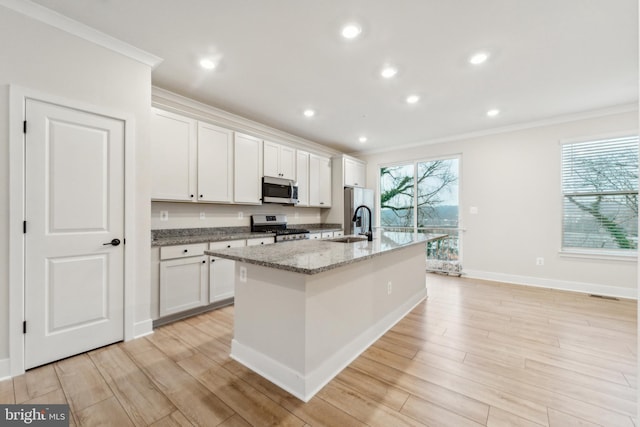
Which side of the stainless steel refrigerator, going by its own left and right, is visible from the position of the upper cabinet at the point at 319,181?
right

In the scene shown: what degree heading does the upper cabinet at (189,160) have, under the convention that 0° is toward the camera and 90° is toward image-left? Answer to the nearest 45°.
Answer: approximately 315°

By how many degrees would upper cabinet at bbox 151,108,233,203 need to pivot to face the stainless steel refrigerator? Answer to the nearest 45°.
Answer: approximately 45° to its left

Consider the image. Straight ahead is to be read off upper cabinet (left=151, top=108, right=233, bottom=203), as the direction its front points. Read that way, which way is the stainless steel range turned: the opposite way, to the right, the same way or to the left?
the same way

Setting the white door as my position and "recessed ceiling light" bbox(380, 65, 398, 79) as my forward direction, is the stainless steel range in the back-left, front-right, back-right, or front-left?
front-left

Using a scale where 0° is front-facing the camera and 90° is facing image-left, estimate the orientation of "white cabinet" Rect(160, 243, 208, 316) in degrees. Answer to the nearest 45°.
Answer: approximately 315°

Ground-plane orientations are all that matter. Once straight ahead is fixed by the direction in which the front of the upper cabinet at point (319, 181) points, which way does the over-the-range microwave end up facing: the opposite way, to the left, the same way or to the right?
the same way

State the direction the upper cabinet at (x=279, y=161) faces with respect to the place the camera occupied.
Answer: facing the viewer and to the right of the viewer

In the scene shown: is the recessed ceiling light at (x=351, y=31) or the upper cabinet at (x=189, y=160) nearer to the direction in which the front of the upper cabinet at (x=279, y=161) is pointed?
the recessed ceiling light

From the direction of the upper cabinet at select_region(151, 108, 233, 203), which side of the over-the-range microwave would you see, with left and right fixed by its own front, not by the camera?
right

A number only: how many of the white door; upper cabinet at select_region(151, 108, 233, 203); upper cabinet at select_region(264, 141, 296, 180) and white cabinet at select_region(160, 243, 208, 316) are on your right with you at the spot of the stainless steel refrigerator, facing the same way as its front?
4

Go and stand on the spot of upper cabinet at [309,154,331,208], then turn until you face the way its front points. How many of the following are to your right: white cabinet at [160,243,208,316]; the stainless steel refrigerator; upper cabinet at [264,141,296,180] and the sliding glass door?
2

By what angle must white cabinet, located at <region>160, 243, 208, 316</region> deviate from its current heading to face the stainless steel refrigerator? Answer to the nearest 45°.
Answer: approximately 45° to its left

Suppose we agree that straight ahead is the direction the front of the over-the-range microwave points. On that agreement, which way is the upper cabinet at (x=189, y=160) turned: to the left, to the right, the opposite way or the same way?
the same way

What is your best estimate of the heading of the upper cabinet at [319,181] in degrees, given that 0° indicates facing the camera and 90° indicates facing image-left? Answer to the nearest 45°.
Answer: approximately 315°

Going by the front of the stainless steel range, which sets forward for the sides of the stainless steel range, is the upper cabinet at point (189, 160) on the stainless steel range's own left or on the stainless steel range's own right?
on the stainless steel range's own right
